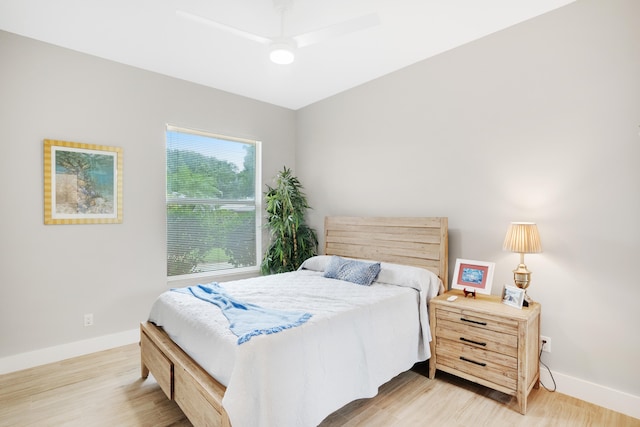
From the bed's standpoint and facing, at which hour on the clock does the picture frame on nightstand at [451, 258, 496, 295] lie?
The picture frame on nightstand is roughly at 7 o'clock from the bed.

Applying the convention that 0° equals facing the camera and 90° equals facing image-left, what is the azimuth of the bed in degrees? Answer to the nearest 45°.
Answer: approximately 45°

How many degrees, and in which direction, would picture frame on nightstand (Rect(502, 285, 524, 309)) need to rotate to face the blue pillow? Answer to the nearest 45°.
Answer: approximately 45° to its right

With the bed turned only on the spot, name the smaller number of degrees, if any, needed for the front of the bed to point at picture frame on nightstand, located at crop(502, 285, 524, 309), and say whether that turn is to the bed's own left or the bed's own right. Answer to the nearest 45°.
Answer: approximately 135° to the bed's own left

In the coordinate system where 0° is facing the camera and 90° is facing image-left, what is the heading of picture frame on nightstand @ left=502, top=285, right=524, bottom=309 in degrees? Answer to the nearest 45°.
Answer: approximately 45°
